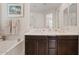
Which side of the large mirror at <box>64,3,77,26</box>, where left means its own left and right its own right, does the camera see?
front

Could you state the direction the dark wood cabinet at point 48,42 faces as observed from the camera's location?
facing the viewer

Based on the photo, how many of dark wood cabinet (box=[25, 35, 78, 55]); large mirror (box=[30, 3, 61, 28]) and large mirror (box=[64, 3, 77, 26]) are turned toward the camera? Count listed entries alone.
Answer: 3

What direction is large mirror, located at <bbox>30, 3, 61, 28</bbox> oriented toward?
toward the camera
